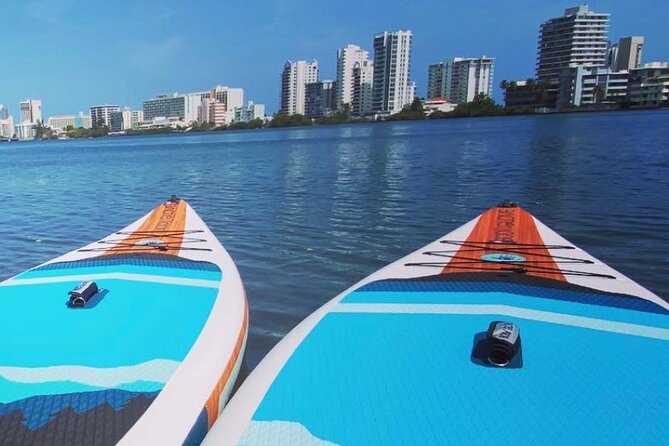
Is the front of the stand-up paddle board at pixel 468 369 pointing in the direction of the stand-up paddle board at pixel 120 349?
no

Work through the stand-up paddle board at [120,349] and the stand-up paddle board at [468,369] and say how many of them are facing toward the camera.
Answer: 0

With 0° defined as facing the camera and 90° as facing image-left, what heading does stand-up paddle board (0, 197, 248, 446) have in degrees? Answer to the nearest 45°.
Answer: approximately 225°

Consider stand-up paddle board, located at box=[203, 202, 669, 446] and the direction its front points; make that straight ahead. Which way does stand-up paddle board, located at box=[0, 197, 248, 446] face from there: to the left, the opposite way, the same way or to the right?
the same way

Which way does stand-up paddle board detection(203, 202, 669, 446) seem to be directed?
away from the camera

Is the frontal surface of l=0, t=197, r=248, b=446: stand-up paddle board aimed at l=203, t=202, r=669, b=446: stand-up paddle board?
no
